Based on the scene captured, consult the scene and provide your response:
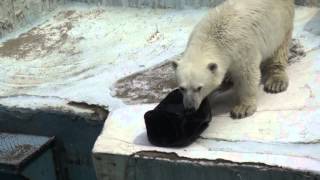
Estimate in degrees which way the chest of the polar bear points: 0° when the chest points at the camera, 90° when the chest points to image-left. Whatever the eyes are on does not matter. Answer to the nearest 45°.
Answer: approximately 45°

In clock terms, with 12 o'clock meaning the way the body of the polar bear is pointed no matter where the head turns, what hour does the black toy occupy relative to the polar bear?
The black toy is roughly at 12 o'clock from the polar bear.
